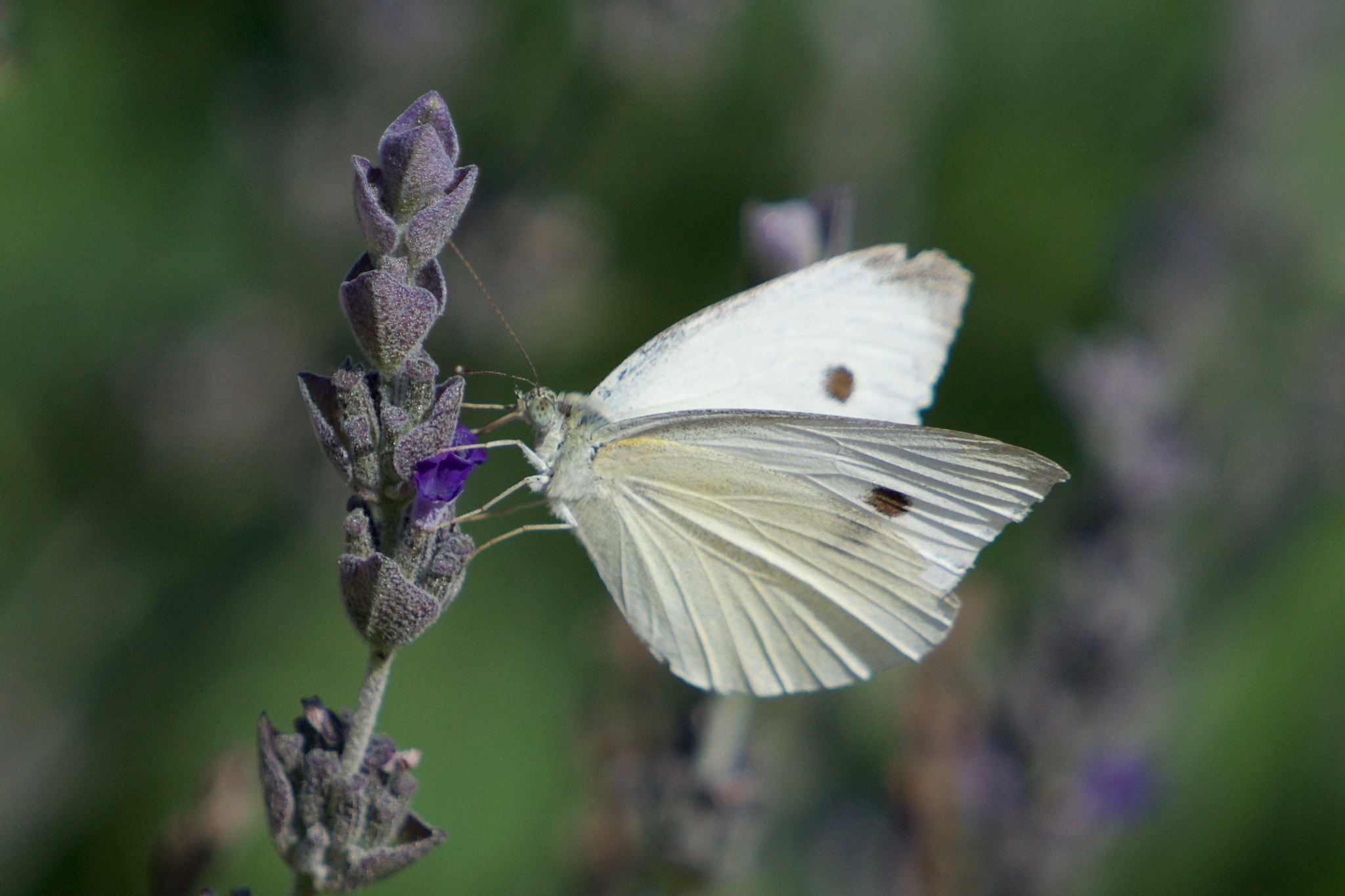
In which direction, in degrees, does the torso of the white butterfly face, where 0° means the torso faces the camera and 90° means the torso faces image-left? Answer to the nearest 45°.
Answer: approximately 90°
